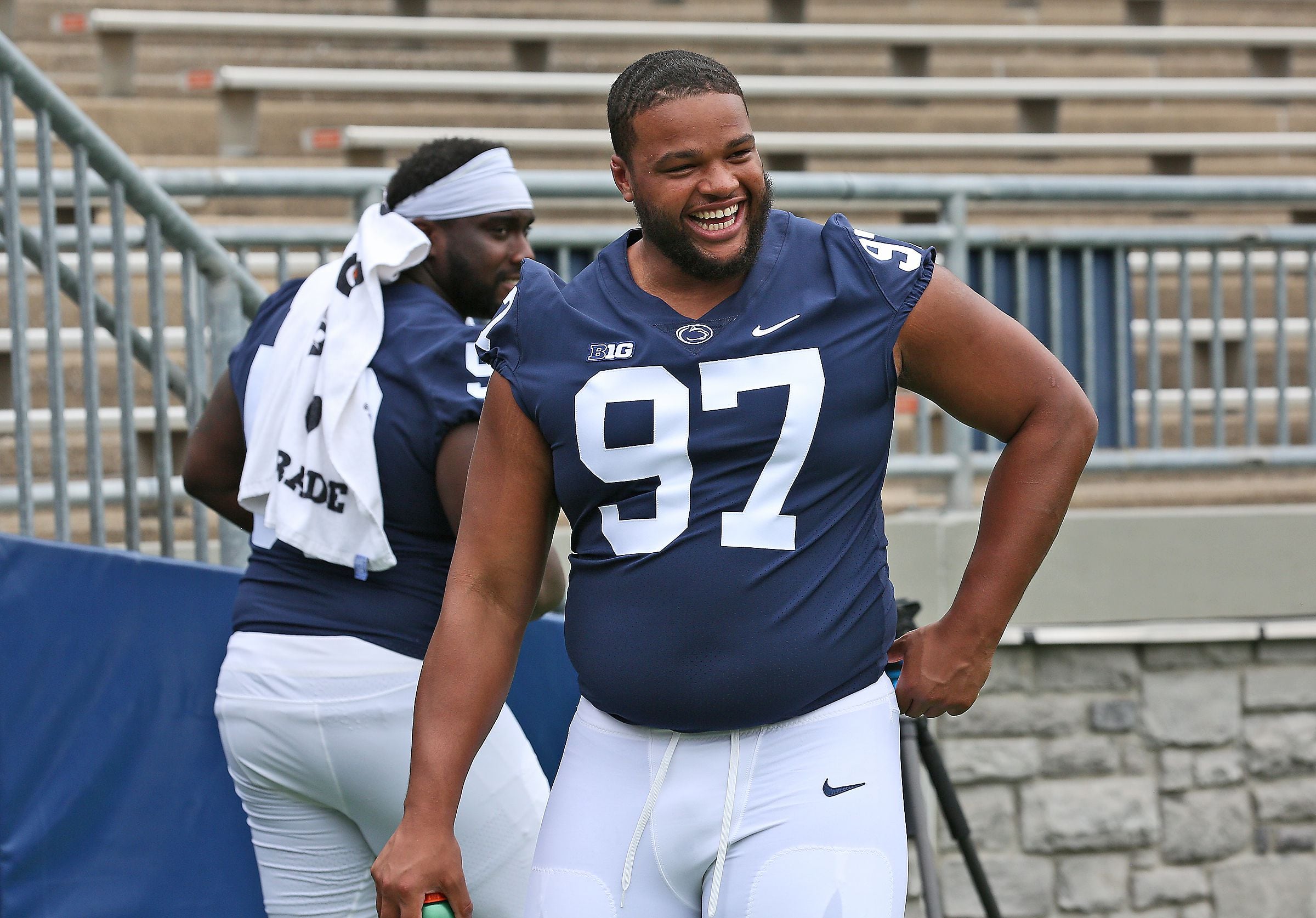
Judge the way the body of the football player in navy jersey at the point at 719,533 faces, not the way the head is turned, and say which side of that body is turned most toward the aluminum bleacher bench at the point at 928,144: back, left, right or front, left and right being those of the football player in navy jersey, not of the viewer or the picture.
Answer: back

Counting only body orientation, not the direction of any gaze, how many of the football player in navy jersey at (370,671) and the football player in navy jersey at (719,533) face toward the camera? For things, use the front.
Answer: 1

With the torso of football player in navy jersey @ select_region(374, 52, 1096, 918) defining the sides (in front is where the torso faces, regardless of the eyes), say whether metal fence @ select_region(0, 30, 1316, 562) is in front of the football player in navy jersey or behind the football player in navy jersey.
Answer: behind

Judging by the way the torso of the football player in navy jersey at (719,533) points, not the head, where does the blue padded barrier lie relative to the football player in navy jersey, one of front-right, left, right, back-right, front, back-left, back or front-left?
back-right

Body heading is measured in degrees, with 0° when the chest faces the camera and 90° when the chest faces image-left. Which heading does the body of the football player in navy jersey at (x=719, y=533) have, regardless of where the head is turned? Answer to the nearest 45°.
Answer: approximately 0°

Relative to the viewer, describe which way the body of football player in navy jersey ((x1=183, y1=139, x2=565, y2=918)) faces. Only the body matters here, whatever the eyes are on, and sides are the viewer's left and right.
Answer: facing away from the viewer and to the right of the viewer
